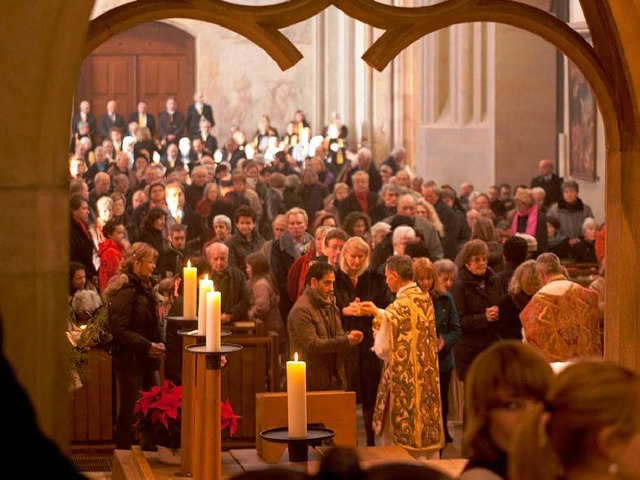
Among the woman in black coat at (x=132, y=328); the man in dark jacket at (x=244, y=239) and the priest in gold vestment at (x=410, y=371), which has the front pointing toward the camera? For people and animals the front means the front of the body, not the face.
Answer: the man in dark jacket

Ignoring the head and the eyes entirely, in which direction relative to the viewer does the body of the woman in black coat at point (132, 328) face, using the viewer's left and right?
facing to the right of the viewer

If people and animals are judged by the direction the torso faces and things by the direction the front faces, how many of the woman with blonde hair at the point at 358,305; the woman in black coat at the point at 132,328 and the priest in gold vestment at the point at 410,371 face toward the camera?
1

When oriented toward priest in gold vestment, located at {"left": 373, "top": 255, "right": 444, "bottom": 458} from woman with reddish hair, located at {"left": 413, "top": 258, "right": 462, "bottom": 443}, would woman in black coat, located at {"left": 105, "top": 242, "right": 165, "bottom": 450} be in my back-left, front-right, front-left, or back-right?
front-right

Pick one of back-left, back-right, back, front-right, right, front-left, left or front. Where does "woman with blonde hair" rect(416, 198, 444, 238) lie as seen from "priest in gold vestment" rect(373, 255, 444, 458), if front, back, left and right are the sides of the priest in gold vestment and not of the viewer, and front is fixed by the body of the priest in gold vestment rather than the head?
front-right

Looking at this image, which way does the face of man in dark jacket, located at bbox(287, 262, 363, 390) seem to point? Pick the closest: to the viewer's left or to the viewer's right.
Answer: to the viewer's right

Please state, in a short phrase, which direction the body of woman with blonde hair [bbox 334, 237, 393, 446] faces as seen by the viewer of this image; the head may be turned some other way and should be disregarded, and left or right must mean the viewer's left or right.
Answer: facing the viewer

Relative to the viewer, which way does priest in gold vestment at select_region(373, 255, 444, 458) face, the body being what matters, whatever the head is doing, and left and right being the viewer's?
facing away from the viewer and to the left of the viewer

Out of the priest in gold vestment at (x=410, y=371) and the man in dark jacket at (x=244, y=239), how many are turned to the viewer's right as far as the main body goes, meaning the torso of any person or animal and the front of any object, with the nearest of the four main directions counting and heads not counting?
0

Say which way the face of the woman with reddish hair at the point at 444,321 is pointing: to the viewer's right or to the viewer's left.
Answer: to the viewer's left

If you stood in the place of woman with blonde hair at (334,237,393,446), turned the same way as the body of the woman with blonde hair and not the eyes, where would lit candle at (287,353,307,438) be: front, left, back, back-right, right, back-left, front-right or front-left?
front
